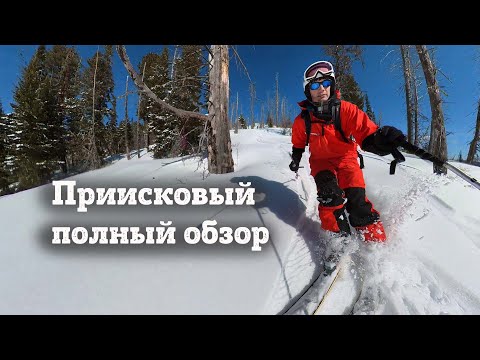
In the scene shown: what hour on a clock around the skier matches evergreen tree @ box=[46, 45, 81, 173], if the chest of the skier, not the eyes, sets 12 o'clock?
The evergreen tree is roughly at 4 o'clock from the skier.

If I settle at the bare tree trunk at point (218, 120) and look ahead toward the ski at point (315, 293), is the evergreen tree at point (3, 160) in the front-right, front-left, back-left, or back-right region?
back-right

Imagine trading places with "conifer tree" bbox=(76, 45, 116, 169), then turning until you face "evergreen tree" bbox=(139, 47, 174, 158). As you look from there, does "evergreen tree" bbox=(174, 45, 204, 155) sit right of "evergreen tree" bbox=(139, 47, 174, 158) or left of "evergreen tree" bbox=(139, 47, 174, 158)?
right

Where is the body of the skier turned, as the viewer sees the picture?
toward the camera

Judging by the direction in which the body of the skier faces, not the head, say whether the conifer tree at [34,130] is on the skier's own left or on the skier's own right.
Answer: on the skier's own right

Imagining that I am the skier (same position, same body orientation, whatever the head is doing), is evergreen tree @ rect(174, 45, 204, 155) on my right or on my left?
on my right

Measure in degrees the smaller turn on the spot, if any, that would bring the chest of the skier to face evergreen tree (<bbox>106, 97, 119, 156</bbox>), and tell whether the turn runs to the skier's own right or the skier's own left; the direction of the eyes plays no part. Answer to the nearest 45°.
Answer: approximately 135° to the skier's own right

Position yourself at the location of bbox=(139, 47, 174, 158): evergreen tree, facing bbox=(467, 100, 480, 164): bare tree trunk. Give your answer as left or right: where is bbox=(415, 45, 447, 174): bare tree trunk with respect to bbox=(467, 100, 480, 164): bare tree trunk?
right
